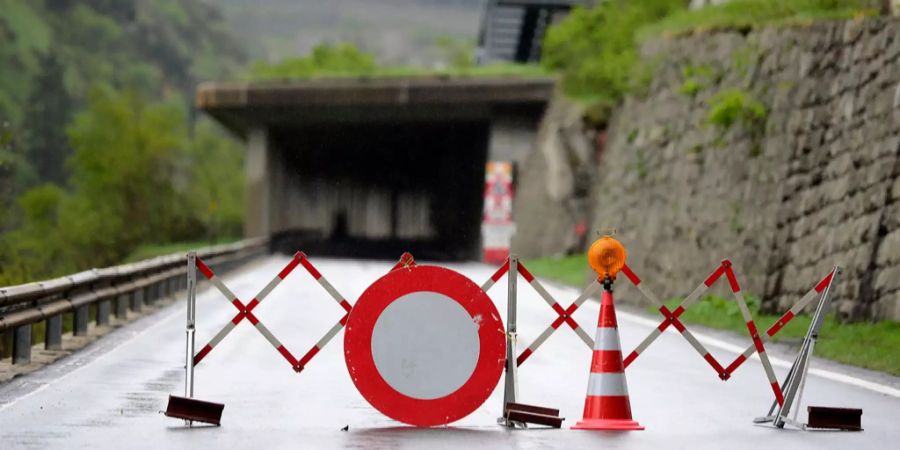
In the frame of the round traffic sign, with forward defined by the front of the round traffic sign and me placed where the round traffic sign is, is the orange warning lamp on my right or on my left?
on my left

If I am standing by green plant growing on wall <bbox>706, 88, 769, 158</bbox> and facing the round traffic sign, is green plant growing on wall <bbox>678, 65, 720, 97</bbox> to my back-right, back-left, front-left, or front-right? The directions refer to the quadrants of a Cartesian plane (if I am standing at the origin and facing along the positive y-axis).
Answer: back-right

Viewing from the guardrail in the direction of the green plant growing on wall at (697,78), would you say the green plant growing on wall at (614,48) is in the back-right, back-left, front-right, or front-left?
front-left

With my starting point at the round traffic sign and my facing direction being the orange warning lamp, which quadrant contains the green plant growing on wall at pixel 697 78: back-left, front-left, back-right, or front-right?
front-left

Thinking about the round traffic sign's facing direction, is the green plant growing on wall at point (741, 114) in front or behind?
behind

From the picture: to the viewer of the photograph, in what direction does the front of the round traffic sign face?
facing the viewer

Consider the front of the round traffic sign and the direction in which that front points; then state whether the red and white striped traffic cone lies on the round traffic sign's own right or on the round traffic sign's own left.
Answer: on the round traffic sign's own left

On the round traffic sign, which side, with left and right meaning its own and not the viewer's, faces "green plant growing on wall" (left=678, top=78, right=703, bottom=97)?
back

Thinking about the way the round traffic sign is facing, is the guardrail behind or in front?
behind

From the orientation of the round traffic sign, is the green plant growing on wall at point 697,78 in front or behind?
behind
